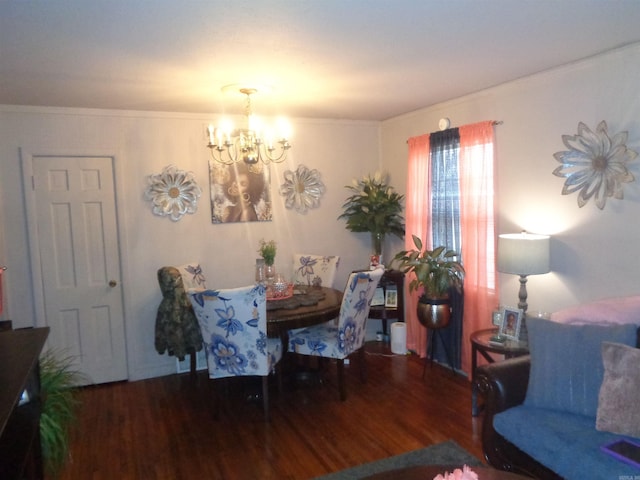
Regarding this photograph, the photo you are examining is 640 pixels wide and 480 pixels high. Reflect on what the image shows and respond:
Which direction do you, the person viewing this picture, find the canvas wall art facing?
facing the viewer

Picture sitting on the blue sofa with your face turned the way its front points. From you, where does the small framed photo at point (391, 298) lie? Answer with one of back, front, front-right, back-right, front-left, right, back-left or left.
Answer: right

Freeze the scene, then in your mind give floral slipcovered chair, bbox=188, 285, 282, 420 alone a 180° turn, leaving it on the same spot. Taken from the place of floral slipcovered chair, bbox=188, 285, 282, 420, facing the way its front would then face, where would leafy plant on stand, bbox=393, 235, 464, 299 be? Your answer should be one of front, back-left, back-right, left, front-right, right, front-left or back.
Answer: back-left

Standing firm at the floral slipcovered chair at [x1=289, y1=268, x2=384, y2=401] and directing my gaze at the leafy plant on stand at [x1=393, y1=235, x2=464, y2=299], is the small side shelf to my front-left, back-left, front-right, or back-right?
front-left

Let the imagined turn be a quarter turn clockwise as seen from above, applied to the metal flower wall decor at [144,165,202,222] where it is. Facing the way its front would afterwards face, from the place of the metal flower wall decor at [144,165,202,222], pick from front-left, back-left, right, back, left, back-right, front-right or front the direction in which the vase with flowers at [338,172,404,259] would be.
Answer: back

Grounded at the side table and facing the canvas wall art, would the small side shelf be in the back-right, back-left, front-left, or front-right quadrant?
front-right

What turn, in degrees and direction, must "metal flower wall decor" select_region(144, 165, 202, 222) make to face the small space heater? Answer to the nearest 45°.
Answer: approximately 90° to its left

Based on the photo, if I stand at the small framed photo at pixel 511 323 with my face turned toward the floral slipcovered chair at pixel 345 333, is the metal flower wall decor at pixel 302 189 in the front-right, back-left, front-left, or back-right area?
front-right

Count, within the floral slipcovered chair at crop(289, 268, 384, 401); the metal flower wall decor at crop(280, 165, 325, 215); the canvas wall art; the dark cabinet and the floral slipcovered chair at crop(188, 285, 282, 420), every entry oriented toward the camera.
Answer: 2

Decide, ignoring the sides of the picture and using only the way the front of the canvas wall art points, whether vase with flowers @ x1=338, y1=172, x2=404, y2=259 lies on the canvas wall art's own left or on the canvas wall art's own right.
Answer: on the canvas wall art's own left

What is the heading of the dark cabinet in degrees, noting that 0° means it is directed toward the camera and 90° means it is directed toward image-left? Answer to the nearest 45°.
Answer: approximately 270°

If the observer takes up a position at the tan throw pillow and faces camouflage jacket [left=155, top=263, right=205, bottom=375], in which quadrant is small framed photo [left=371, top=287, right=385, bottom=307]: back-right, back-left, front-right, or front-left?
front-right

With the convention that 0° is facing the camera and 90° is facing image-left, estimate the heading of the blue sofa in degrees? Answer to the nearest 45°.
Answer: approximately 45°

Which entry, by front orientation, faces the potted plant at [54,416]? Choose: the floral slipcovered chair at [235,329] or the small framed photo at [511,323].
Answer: the small framed photo

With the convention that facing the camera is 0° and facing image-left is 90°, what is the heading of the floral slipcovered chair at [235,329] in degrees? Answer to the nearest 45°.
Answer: approximately 225°

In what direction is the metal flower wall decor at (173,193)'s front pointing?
toward the camera
